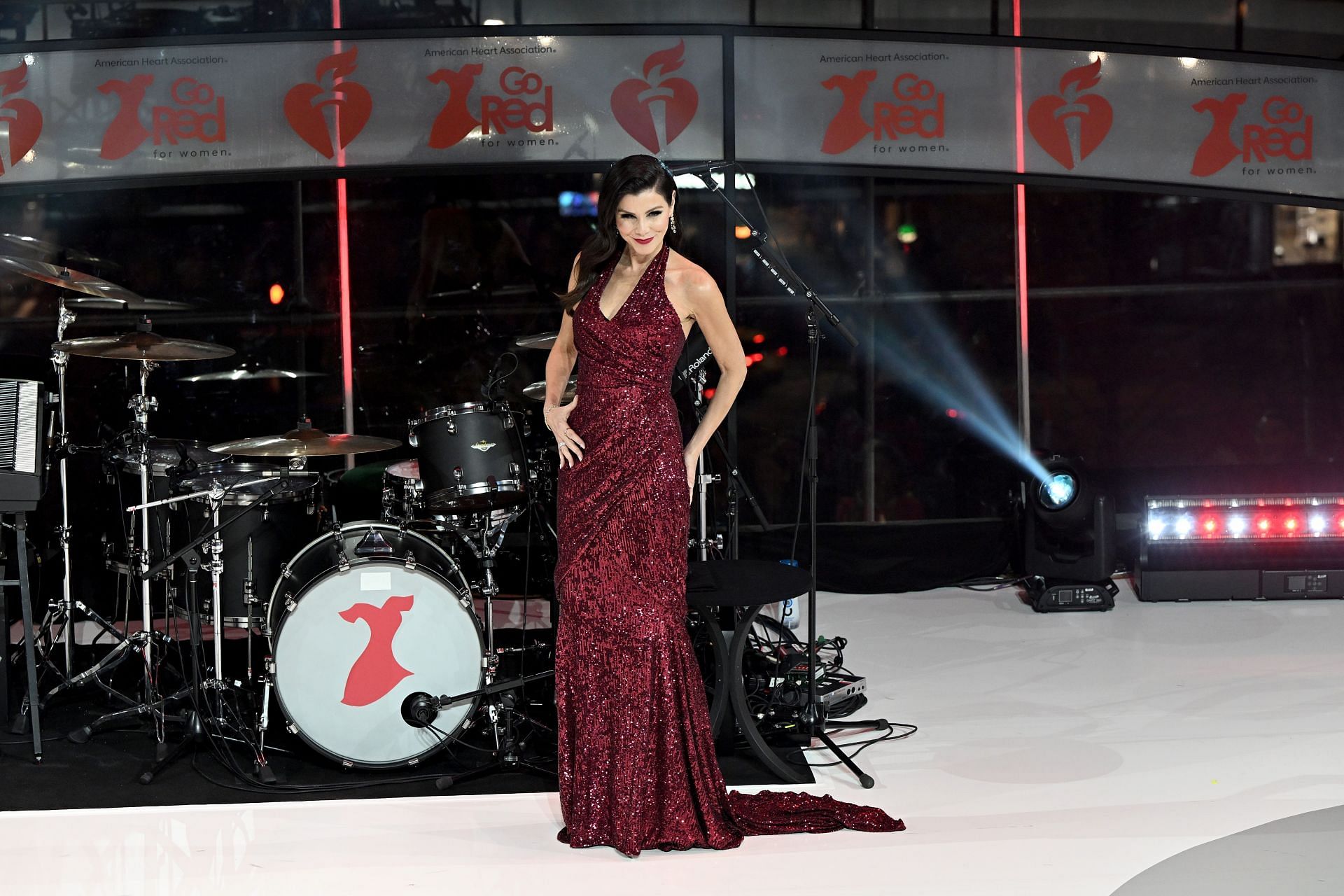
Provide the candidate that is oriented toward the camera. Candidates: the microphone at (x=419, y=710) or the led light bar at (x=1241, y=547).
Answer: the led light bar

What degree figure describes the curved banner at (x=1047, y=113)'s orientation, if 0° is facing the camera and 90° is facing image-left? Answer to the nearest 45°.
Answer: approximately 0°

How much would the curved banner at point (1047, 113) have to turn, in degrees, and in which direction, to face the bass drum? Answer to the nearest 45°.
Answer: approximately 45° to its right

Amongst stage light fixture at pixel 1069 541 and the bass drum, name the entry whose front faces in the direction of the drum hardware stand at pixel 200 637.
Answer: the stage light fixture

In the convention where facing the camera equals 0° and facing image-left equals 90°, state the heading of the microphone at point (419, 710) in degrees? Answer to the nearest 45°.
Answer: approximately 180°

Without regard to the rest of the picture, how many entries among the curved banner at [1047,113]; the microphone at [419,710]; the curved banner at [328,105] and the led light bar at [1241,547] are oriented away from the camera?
1

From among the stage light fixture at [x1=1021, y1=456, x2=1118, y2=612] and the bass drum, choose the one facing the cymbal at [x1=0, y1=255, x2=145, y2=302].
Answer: the stage light fixture

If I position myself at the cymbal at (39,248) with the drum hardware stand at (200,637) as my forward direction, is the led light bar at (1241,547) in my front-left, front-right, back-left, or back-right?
front-left

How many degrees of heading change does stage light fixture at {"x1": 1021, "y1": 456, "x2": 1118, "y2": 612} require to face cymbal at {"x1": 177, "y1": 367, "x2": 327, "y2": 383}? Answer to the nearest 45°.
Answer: approximately 45° to its right

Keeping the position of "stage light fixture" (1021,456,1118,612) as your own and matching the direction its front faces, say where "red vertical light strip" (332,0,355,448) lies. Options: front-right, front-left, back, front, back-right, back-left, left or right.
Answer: front-right

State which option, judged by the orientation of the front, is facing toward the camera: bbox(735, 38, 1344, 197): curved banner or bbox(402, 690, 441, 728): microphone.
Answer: the curved banner

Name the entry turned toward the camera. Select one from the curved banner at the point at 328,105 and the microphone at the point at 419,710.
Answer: the curved banner

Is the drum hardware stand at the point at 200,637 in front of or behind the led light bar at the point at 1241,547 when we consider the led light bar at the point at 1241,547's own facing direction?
in front

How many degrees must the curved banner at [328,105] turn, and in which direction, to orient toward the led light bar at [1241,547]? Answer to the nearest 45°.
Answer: approximately 90° to its left

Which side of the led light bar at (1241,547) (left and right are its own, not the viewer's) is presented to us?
front

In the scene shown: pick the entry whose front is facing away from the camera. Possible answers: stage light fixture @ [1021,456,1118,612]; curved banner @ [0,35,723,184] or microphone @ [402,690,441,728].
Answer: the microphone

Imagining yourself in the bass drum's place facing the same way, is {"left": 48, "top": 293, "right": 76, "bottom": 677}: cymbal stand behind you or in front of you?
behind

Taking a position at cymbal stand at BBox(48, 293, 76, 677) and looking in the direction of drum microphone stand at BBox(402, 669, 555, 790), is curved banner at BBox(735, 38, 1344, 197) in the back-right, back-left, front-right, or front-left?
front-left

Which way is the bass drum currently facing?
toward the camera

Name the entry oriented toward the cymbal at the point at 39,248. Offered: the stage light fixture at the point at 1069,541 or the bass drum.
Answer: the stage light fixture
